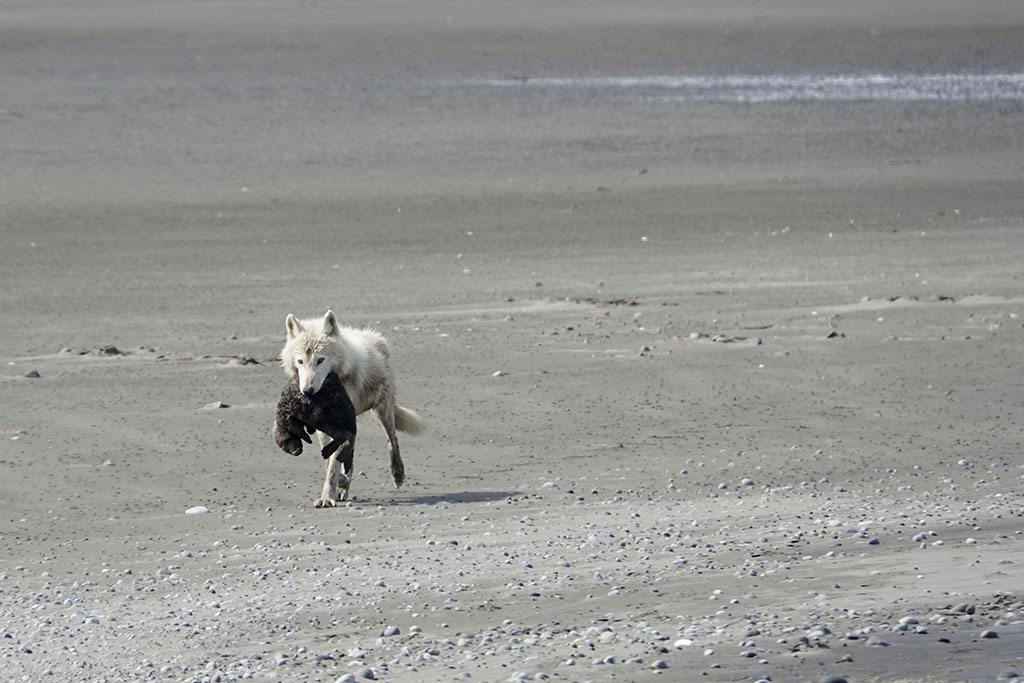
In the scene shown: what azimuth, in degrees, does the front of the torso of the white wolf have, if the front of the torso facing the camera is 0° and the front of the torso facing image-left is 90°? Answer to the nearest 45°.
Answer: approximately 45°
